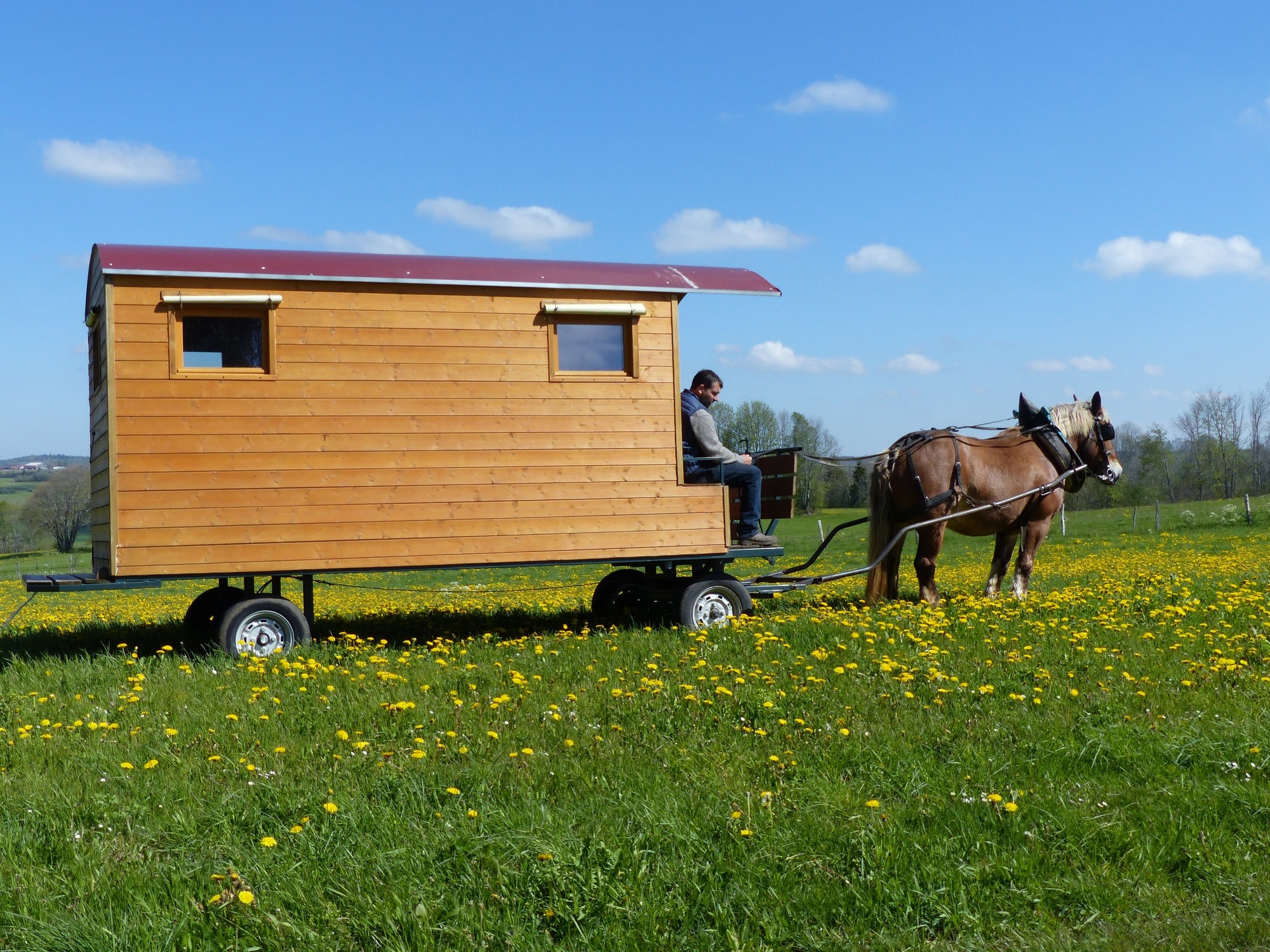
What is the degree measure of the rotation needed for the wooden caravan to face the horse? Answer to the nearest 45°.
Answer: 0° — it already faces it

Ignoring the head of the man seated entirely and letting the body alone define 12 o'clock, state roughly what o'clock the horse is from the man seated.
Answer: The horse is roughly at 11 o'clock from the man seated.

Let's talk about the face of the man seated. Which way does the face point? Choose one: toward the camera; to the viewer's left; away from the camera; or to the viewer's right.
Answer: to the viewer's right

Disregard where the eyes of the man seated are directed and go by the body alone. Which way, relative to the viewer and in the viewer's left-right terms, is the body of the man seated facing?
facing to the right of the viewer

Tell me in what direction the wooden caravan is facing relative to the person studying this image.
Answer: facing to the right of the viewer
